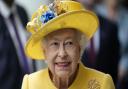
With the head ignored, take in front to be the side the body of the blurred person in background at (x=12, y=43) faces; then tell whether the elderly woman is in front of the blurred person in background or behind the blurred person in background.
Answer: in front

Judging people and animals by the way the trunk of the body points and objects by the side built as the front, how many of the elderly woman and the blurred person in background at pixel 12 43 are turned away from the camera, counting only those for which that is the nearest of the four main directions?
0

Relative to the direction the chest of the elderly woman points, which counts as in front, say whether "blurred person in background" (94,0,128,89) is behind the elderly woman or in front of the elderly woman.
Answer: behind

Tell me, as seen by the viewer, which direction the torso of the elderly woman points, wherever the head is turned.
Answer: toward the camera

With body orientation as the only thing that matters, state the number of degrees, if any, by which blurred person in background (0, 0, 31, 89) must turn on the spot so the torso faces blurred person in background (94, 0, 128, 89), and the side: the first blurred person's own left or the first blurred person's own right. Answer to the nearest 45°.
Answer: approximately 45° to the first blurred person's own left

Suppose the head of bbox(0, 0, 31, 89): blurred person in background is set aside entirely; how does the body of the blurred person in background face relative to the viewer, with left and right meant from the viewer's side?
facing the viewer and to the right of the viewer
